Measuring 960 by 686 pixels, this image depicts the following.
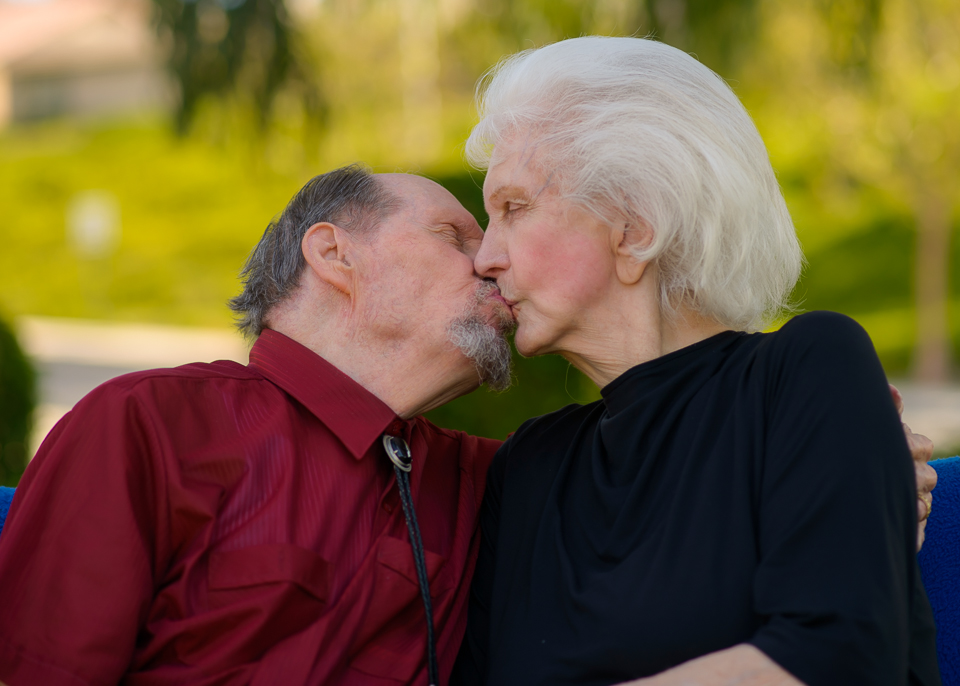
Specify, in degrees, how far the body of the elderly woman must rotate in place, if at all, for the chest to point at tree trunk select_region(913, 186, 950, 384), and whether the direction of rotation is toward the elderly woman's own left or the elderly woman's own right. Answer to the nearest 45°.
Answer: approximately 135° to the elderly woman's own right

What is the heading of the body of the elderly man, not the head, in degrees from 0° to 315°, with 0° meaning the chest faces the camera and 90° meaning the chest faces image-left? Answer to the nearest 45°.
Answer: approximately 315°

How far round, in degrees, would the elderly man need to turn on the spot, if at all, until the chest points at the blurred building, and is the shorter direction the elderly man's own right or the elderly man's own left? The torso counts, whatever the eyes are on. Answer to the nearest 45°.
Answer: approximately 135° to the elderly man's own left

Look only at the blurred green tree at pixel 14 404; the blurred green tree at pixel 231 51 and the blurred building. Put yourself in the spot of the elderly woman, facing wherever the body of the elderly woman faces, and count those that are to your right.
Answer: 3

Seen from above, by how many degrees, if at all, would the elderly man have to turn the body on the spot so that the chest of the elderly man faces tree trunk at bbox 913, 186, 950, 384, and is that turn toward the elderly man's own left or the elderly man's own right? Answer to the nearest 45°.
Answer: approximately 90° to the elderly man's own left

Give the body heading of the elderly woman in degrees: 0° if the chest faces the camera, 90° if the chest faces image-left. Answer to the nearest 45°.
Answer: approximately 45°

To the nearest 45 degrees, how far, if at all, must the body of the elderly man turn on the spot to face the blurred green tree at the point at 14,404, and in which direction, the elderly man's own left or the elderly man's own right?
approximately 180°

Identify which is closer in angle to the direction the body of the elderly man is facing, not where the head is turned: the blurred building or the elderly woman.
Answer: the elderly woman
